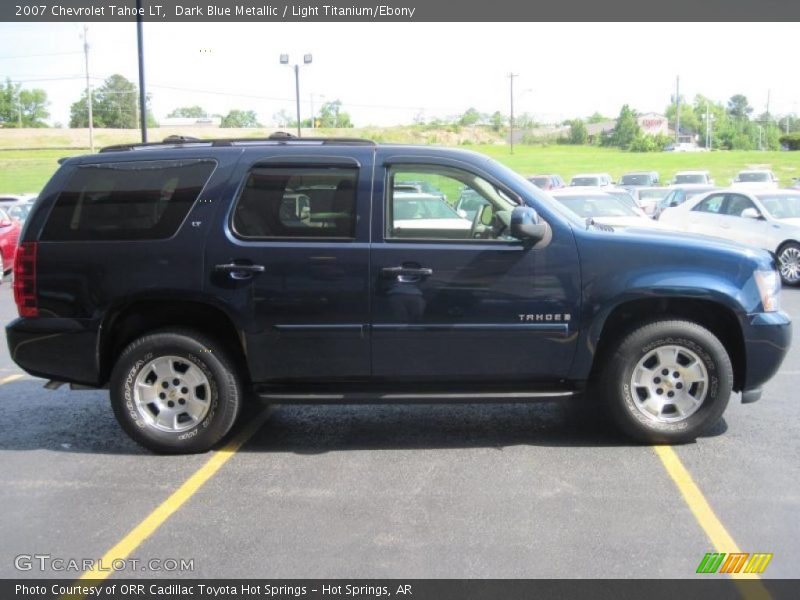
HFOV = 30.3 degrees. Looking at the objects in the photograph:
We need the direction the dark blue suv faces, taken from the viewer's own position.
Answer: facing to the right of the viewer

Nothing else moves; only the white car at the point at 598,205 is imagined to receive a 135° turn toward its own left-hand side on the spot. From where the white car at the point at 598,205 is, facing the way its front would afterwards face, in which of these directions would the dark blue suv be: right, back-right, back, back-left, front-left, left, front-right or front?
back

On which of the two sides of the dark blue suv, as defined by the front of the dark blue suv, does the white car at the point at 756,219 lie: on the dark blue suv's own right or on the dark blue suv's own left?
on the dark blue suv's own left

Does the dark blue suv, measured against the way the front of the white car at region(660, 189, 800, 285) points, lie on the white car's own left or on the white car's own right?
on the white car's own right

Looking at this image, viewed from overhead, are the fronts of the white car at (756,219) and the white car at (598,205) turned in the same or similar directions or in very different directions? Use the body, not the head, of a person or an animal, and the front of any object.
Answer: same or similar directions

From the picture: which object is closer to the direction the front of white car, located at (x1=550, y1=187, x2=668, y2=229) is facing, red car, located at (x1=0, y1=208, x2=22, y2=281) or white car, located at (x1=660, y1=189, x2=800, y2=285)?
the white car

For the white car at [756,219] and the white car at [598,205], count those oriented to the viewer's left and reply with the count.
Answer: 0

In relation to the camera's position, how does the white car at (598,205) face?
facing the viewer and to the right of the viewer

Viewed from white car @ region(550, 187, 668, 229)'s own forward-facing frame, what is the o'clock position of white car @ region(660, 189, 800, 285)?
white car @ region(660, 189, 800, 285) is roughly at 10 o'clock from white car @ region(550, 187, 668, 229).
